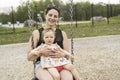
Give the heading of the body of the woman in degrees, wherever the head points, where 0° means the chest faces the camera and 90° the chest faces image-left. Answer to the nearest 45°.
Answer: approximately 0°
